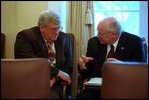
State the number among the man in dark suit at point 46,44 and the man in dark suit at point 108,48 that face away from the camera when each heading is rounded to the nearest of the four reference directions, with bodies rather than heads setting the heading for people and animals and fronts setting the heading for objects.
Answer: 0

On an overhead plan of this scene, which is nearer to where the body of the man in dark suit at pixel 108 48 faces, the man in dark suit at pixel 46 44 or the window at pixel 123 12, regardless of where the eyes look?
the man in dark suit

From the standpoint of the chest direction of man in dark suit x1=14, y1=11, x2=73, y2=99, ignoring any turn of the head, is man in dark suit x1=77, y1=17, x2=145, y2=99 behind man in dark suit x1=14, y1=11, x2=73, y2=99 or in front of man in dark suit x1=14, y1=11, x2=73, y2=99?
in front

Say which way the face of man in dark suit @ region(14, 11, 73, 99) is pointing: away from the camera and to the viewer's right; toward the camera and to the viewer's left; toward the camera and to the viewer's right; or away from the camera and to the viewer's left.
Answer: toward the camera and to the viewer's right

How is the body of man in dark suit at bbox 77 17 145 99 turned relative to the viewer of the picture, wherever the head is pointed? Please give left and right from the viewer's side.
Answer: facing the viewer and to the left of the viewer

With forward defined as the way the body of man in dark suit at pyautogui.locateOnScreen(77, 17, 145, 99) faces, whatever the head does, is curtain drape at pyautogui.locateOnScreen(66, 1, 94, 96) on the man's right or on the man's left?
on the man's right

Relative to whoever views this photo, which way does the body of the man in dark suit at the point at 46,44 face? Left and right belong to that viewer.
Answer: facing the viewer and to the right of the viewer

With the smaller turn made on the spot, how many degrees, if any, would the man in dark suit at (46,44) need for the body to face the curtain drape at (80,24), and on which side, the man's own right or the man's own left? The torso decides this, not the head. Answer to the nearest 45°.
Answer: approximately 90° to the man's own left

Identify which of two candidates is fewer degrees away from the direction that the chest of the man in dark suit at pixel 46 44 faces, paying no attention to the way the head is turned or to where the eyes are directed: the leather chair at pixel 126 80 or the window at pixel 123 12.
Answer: the leather chair

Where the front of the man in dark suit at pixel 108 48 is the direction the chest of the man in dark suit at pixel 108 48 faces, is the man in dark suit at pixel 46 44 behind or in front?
in front

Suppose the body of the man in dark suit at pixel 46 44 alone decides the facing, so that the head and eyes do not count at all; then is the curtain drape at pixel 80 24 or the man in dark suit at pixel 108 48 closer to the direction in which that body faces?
the man in dark suit

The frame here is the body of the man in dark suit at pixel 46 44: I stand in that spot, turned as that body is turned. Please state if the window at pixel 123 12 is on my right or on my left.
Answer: on my left
